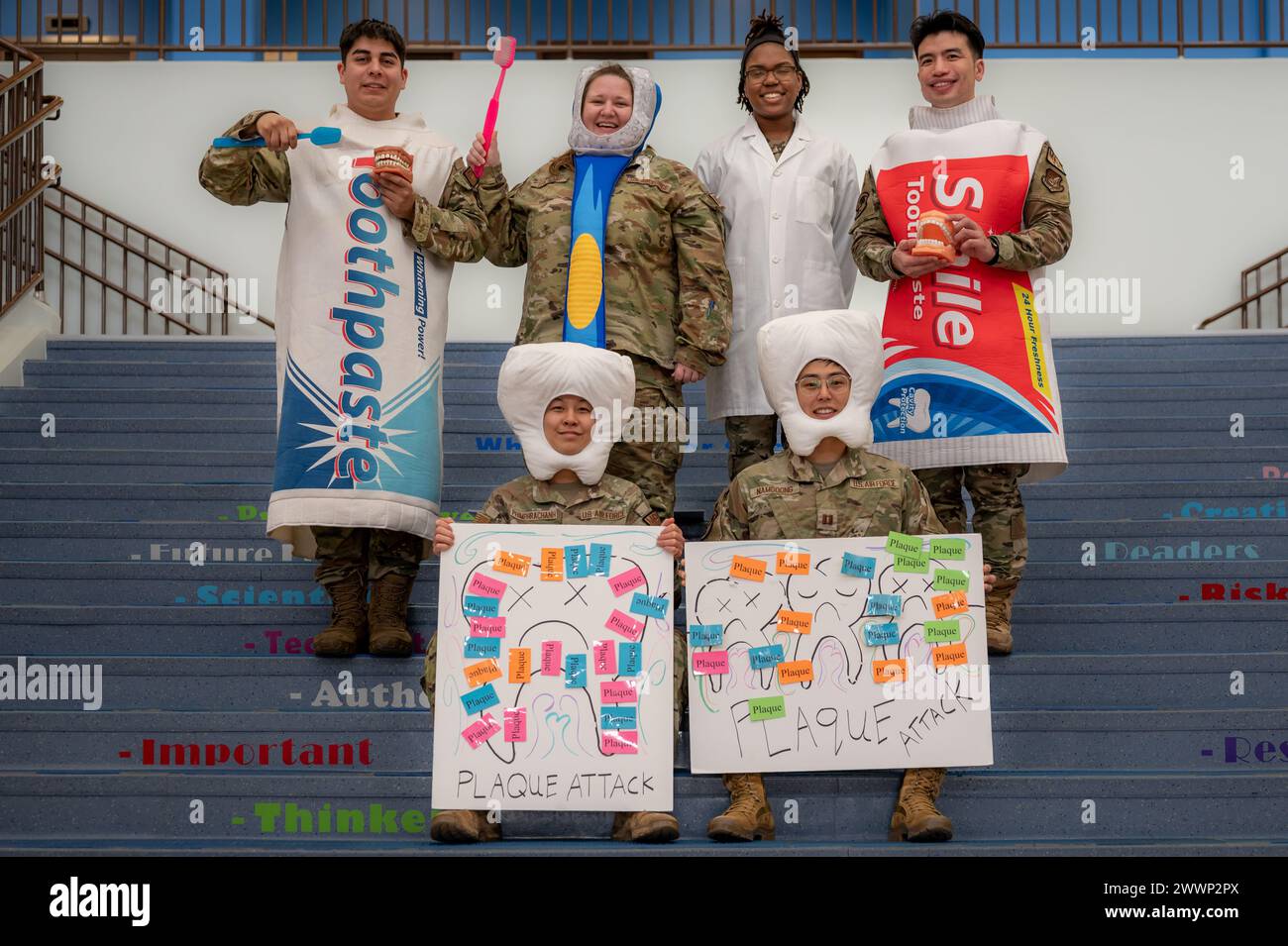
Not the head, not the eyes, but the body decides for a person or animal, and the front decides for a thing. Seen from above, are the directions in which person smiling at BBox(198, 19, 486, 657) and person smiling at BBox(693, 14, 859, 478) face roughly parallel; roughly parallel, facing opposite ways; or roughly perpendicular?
roughly parallel

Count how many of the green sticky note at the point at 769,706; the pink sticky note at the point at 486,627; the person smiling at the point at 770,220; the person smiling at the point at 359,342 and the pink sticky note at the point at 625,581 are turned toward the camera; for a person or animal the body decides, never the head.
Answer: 5

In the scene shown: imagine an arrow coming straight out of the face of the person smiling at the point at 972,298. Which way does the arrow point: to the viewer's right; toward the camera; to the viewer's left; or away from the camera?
toward the camera

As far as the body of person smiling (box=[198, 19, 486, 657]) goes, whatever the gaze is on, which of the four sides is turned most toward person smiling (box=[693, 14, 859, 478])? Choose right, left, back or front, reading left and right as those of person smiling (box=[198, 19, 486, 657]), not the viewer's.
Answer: left

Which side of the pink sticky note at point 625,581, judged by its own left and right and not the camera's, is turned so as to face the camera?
front

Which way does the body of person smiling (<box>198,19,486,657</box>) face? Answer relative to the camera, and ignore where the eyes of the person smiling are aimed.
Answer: toward the camera

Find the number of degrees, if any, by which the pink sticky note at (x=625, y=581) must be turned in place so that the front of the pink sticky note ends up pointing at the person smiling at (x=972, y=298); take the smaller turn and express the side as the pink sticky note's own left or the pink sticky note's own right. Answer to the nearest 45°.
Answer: approximately 135° to the pink sticky note's own left

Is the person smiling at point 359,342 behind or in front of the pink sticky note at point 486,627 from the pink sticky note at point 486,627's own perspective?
behind

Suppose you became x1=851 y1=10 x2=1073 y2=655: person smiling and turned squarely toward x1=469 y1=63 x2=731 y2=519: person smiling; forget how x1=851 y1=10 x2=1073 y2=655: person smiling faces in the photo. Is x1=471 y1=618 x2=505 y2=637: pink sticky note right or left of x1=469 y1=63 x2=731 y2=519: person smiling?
left

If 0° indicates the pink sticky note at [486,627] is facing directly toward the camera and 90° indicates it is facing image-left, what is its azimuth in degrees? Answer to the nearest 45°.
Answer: approximately 0°

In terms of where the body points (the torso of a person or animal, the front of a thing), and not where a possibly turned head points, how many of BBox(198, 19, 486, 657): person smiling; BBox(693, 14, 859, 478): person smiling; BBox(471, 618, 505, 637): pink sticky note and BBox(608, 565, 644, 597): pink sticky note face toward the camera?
4

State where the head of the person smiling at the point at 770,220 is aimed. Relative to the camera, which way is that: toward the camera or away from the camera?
toward the camera

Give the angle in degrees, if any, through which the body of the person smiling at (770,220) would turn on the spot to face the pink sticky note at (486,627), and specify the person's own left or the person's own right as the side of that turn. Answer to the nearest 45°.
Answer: approximately 45° to the person's own right

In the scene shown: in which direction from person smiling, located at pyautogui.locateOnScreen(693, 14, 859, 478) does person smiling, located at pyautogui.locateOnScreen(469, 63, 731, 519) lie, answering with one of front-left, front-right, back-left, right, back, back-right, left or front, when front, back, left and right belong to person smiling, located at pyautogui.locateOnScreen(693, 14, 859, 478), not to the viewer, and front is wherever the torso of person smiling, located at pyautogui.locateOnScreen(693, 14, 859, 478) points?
front-right

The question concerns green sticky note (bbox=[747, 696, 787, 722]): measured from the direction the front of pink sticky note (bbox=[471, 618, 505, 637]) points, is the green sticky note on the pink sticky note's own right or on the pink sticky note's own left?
on the pink sticky note's own left
